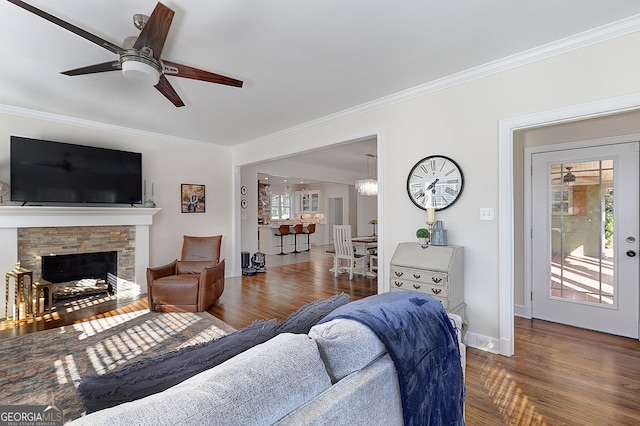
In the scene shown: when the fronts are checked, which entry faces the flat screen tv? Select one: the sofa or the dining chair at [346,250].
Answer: the sofa

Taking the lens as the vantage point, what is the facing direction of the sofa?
facing away from the viewer and to the left of the viewer

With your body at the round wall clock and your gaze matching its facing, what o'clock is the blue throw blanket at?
The blue throw blanket is roughly at 12 o'clock from the round wall clock.

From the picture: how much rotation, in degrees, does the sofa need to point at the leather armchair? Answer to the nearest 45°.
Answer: approximately 45° to its right

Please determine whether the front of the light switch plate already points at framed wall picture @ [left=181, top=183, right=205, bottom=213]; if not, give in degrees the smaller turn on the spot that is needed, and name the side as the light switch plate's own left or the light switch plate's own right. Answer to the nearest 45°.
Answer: approximately 90° to the light switch plate's own right

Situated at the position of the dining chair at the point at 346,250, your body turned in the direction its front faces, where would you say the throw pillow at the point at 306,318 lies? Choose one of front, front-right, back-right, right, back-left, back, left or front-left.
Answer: back-right

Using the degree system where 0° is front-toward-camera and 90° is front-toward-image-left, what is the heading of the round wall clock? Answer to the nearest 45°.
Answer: approximately 0°

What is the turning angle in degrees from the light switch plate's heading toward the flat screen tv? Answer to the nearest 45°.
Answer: approximately 90° to its right
